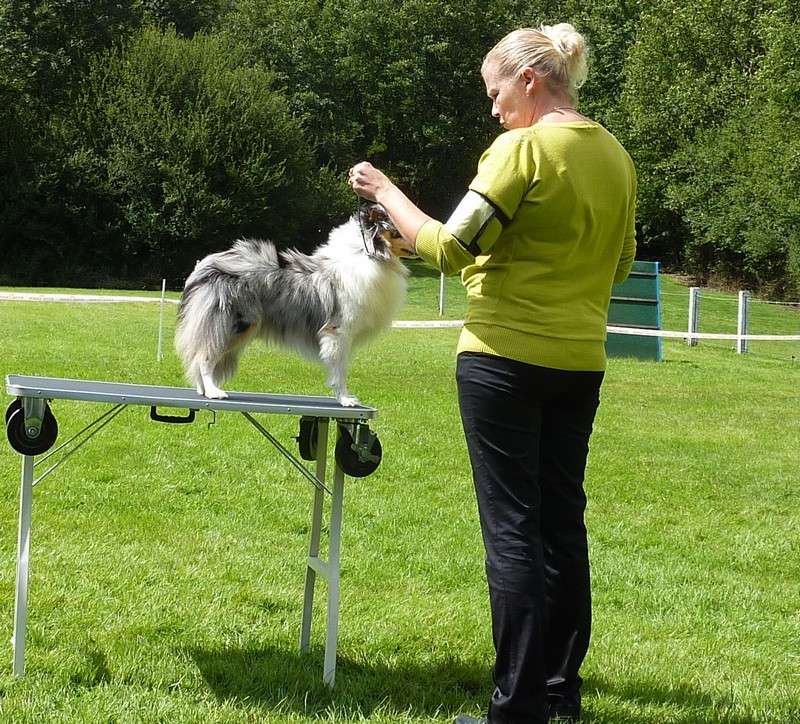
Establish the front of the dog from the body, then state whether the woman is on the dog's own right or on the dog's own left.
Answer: on the dog's own right

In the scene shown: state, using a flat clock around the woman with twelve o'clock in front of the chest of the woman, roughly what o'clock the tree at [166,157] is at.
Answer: The tree is roughly at 1 o'clock from the woman.

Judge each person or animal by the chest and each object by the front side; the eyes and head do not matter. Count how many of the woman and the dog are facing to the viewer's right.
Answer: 1

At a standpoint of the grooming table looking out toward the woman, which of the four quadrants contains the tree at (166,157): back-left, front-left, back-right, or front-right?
back-left

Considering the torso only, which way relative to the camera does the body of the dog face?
to the viewer's right

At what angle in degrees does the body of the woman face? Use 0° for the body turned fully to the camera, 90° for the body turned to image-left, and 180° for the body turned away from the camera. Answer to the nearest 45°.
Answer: approximately 135°

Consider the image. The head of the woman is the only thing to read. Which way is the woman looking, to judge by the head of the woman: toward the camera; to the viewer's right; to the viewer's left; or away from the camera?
to the viewer's left

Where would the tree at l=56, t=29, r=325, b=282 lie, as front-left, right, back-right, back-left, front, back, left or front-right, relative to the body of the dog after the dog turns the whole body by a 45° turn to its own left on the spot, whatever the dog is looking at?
front-left

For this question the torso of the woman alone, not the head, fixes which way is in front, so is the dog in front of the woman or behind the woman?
in front
